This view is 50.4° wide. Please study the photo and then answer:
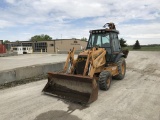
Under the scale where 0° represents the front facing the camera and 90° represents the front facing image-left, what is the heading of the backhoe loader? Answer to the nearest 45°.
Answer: approximately 45°

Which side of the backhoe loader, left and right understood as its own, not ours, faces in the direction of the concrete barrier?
right
